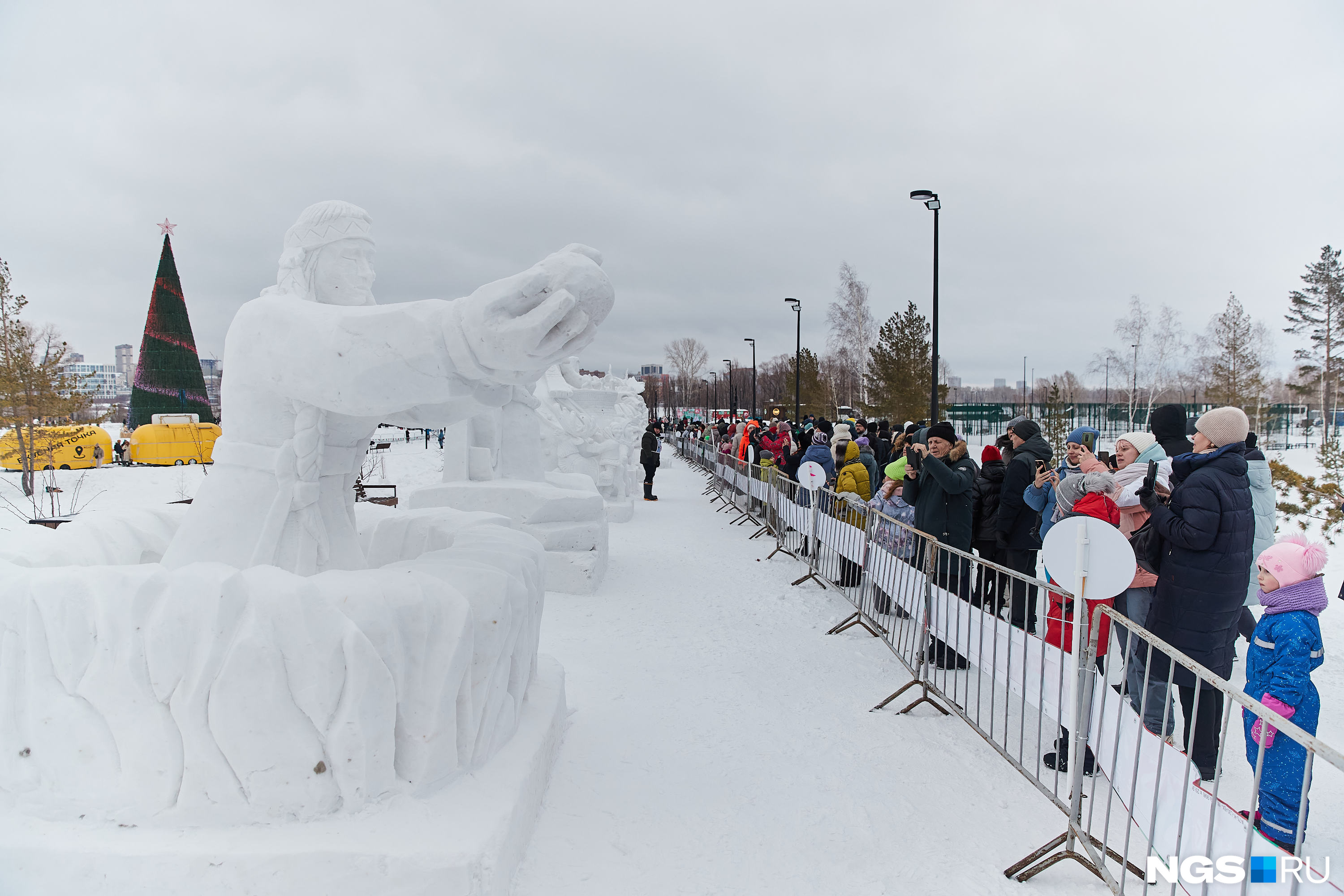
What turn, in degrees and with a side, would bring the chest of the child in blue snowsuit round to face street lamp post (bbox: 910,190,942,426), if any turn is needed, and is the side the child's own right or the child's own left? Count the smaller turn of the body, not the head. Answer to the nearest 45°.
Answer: approximately 45° to the child's own right

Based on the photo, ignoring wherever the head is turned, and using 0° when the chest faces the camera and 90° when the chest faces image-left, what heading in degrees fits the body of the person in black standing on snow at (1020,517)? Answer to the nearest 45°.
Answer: approximately 90°

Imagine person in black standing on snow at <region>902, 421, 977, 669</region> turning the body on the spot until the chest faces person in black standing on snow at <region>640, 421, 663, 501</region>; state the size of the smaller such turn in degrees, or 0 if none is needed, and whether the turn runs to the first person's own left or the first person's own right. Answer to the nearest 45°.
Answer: approximately 90° to the first person's own right

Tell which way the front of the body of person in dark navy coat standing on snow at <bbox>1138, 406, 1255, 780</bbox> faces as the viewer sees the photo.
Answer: to the viewer's left

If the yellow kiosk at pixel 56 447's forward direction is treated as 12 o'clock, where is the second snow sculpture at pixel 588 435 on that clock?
The second snow sculpture is roughly at 11 o'clock from the yellow kiosk.

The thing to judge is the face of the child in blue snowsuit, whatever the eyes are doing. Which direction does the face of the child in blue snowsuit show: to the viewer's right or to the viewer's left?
to the viewer's left
